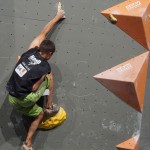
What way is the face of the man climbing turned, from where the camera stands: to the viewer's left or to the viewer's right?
to the viewer's right

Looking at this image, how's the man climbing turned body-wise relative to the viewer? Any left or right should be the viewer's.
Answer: facing away from the viewer and to the right of the viewer
